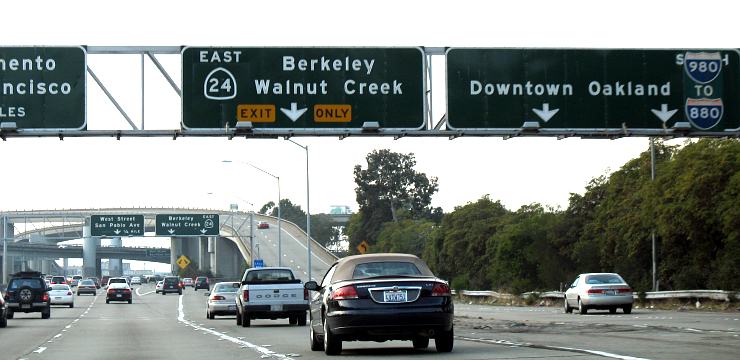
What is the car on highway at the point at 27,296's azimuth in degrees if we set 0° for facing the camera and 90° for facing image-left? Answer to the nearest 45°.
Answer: approximately 180°

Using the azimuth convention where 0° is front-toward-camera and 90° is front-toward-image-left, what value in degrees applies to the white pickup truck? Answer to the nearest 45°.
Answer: approximately 180°

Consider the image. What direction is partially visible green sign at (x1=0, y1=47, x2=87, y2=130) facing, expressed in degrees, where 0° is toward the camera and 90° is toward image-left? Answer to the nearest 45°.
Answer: approximately 0°

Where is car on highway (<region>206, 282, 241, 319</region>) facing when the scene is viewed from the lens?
facing away from the viewer

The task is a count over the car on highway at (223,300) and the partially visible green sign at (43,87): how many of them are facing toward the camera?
1

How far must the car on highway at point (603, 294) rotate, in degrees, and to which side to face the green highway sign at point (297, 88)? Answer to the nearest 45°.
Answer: approximately 90° to its left

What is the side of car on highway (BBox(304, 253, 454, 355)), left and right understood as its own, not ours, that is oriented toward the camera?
back

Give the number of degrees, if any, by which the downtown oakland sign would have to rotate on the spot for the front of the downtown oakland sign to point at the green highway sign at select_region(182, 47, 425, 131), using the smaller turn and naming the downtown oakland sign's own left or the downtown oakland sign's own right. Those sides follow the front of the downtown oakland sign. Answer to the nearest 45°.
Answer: approximately 90° to the downtown oakland sign's own right

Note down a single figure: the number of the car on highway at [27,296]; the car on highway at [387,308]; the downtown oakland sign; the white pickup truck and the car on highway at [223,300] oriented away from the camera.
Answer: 4

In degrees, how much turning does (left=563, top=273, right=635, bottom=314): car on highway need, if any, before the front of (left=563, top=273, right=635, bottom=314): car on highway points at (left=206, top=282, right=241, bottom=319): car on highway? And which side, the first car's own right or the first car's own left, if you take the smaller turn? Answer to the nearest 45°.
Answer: approximately 45° to the first car's own left

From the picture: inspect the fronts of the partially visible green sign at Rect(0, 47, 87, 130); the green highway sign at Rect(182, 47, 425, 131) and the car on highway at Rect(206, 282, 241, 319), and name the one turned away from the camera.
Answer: the car on highway

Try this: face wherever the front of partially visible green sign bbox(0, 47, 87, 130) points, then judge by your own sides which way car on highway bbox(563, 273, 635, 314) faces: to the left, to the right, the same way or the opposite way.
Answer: the opposite way
